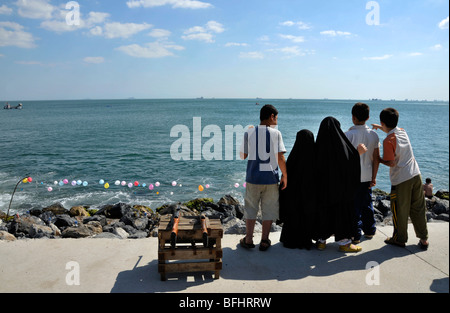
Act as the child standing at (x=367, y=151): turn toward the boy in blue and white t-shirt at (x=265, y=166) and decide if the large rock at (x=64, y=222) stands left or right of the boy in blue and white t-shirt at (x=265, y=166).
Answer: right

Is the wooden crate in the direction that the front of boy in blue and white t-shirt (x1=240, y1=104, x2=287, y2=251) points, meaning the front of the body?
no

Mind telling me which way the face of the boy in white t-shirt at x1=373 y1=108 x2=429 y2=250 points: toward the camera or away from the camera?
away from the camera

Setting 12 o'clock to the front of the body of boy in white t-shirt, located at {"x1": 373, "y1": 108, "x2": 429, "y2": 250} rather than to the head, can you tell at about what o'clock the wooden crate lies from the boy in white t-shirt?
The wooden crate is roughly at 9 o'clock from the boy in white t-shirt.

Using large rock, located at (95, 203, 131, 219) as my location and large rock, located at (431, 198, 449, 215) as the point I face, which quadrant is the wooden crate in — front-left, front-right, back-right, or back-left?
front-right

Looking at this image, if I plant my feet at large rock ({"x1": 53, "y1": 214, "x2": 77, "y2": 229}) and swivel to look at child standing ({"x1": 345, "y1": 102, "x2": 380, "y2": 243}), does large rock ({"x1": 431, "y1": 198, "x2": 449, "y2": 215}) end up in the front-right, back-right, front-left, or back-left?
front-left

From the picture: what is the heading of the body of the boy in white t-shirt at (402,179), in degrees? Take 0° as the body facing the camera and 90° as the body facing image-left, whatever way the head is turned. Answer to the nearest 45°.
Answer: approximately 135°

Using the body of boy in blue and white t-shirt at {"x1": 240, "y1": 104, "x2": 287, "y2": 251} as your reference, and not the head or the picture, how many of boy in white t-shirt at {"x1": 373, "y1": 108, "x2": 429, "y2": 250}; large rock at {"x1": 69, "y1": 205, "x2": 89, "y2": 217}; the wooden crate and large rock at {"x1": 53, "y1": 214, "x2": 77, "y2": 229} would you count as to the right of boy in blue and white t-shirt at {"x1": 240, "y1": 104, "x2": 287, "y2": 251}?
1

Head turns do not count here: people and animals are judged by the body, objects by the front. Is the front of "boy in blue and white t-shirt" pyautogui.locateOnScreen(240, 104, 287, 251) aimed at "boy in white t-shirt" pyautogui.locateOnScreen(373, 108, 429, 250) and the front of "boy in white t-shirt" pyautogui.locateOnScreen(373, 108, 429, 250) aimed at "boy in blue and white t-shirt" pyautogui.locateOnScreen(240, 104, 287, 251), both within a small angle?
no

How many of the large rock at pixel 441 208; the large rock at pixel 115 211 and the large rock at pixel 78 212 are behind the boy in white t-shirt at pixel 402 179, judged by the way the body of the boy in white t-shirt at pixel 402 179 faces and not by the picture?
0

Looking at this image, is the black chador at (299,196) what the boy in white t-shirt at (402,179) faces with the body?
no

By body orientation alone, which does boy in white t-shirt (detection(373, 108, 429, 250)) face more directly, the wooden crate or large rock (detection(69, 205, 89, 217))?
the large rock

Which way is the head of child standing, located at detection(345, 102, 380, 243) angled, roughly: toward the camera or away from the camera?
away from the camera

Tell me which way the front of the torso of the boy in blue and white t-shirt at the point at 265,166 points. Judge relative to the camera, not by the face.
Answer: away from the camera

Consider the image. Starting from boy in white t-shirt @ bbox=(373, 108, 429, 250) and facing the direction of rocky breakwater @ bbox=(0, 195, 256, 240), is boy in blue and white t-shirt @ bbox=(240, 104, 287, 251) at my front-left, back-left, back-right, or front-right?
front-left
